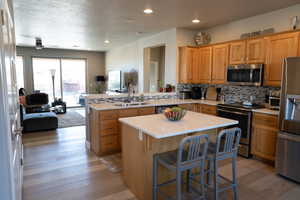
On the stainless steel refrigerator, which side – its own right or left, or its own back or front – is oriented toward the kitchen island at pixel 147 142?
front

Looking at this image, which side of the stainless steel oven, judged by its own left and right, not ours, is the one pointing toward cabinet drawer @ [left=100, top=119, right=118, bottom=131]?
front

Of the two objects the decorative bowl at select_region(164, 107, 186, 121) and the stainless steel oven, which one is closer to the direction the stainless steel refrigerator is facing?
the decorative bowl

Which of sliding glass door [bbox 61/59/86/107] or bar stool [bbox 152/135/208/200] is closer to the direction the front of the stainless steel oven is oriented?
the bar stool

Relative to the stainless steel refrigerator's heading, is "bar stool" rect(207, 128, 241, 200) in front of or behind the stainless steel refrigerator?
in front

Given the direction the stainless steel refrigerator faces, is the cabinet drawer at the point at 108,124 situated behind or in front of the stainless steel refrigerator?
in front

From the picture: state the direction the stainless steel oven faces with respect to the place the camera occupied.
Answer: facing the viewer and to the left of the viewer

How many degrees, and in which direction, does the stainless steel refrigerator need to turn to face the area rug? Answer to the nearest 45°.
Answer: approximately 45° to its right

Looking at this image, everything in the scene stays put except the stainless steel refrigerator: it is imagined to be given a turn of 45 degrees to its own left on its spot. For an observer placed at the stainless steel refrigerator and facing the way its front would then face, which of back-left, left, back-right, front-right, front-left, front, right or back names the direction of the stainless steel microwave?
back-right

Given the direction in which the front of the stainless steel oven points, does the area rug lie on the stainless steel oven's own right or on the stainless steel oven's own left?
on the stainless steel oven's own right

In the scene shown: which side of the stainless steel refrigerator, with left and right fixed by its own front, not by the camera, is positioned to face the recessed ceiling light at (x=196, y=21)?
right

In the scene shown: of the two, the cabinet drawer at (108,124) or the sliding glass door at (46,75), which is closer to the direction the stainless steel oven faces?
the cabinet drawer

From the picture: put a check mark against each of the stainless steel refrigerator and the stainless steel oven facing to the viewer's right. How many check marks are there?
0

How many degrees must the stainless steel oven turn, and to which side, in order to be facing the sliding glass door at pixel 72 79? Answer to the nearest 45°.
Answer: approximately 90° to its right

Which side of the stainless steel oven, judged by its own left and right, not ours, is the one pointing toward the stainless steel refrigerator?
left

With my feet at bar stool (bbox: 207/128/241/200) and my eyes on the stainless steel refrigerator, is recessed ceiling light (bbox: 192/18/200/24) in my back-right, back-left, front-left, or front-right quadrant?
front-left
